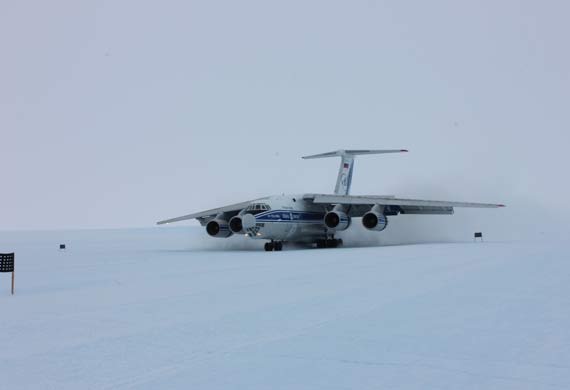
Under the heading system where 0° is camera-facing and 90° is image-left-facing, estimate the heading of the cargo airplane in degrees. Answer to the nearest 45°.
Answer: approximately 45°

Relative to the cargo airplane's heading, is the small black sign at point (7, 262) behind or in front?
in front
